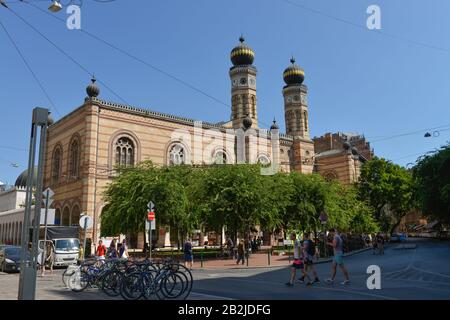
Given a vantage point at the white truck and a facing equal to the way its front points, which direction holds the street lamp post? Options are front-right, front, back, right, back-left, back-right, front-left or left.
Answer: front-right

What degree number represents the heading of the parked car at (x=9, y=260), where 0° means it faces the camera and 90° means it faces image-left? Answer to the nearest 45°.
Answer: approximately 315°

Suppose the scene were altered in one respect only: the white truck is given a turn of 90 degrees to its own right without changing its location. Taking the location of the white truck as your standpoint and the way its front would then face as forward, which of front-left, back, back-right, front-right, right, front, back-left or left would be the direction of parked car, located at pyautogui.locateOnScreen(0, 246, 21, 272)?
front

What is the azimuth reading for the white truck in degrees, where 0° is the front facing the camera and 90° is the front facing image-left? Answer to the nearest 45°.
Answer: approximately 315°
